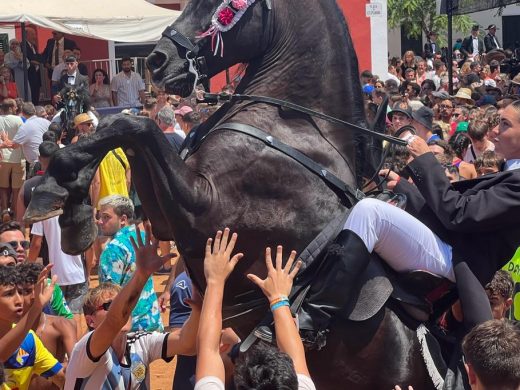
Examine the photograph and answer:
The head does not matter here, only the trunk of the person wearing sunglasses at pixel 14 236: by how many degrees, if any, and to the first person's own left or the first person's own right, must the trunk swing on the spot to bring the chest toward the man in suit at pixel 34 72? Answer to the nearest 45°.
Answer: approximately 135° to the first person's own left

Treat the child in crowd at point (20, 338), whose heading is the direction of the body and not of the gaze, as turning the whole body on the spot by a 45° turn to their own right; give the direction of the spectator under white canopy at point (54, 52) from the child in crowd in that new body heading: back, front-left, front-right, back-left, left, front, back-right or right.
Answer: back

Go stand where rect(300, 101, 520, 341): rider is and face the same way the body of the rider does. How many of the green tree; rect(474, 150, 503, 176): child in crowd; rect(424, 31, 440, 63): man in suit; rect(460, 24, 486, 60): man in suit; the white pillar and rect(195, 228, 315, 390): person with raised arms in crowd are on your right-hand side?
5

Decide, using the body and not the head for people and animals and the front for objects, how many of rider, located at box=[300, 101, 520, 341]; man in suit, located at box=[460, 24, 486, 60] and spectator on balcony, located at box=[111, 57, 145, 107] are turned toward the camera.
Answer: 2

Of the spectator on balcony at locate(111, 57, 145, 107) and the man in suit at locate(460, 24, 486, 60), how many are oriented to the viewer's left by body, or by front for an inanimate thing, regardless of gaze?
0

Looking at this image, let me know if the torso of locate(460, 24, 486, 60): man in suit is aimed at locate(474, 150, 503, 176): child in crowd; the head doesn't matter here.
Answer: yes

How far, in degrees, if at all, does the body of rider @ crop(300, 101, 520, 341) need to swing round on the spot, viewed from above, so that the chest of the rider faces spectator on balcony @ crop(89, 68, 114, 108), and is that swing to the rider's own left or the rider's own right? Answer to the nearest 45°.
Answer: approximately 90° to the rider's own right

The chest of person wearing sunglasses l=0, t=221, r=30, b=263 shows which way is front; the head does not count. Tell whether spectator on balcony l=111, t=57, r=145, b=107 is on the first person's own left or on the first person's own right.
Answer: on the first person's own left

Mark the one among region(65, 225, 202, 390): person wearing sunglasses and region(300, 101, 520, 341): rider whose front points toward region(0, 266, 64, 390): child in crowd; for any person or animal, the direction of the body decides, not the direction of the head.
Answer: the rider

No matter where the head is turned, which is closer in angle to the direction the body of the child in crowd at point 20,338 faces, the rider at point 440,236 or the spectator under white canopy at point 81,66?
the rider

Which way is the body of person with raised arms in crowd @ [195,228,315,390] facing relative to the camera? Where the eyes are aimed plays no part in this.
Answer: away from the camera

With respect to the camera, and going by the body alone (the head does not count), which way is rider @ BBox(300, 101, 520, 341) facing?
to the viewer's left

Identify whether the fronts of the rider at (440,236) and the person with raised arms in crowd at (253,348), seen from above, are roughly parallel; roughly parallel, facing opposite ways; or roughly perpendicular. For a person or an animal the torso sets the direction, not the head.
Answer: roughly perpendicular
